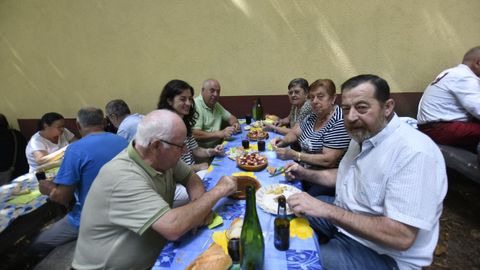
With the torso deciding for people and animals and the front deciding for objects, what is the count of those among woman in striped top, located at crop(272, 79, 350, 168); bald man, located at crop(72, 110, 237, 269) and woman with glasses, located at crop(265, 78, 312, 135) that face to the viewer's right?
1

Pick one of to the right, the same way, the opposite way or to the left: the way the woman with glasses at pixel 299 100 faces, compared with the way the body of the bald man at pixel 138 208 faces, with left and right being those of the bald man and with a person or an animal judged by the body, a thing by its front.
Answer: the opposite way

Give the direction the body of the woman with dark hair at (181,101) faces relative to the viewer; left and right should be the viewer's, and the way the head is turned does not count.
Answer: facing the viewer and to the right of the viewer

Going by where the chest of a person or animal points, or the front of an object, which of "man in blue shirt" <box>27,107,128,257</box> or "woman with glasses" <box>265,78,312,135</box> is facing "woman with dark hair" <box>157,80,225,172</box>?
"woman with glasses" <box>265,78,312,135</box>

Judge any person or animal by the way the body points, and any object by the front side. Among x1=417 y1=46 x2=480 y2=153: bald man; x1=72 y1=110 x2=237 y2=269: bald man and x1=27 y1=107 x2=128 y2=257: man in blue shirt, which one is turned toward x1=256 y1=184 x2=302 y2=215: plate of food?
x1=72 y1=110 x2=237 y2=269: bald man

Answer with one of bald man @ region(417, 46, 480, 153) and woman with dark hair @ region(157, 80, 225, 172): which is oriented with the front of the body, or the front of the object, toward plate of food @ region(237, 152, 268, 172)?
the woman with dark hair

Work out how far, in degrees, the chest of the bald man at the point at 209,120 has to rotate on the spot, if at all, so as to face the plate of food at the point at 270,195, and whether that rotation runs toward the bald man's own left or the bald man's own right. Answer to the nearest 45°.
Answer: approximately 45° to the bald man's own right

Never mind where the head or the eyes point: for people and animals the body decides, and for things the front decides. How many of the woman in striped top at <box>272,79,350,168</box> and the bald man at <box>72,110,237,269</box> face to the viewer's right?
1

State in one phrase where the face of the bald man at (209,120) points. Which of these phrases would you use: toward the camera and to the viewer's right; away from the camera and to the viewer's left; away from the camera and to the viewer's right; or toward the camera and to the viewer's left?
toward the camera and to the viewer's right

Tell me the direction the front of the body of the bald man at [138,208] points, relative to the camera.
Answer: to the viewer's right
